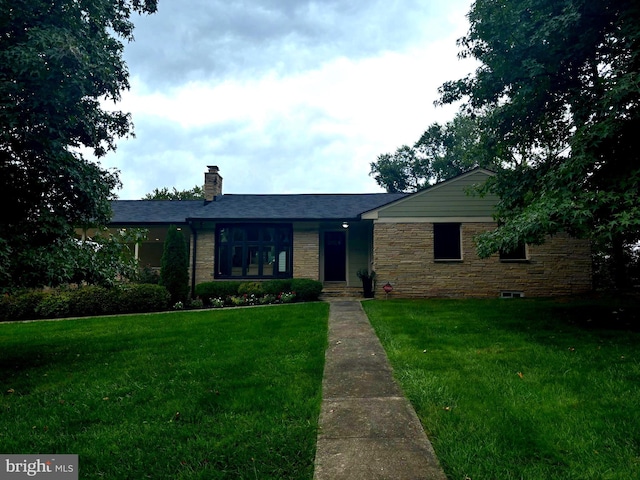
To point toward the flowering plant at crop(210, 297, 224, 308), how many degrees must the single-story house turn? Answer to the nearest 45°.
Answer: approximately 45° to its right

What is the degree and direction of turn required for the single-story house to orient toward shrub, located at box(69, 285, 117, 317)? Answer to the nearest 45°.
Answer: approximately 45° to its right

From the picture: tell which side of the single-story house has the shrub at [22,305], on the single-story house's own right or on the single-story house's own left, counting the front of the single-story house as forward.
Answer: on the single-story house's own right

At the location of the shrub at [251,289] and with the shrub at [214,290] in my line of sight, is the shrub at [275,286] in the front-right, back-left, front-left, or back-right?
back-right

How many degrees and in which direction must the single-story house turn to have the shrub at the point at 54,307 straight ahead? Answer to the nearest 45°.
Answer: approximately 45° to its right

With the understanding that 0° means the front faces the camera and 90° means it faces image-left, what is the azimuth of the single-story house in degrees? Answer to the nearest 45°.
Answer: approximately 0°
